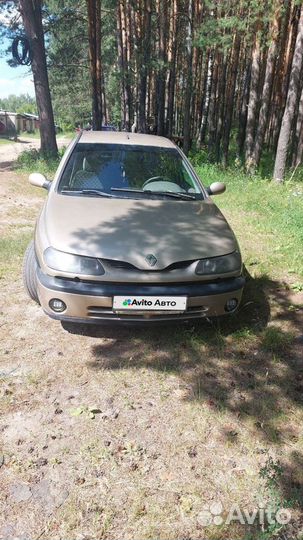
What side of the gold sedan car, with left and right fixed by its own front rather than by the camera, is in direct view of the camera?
front
